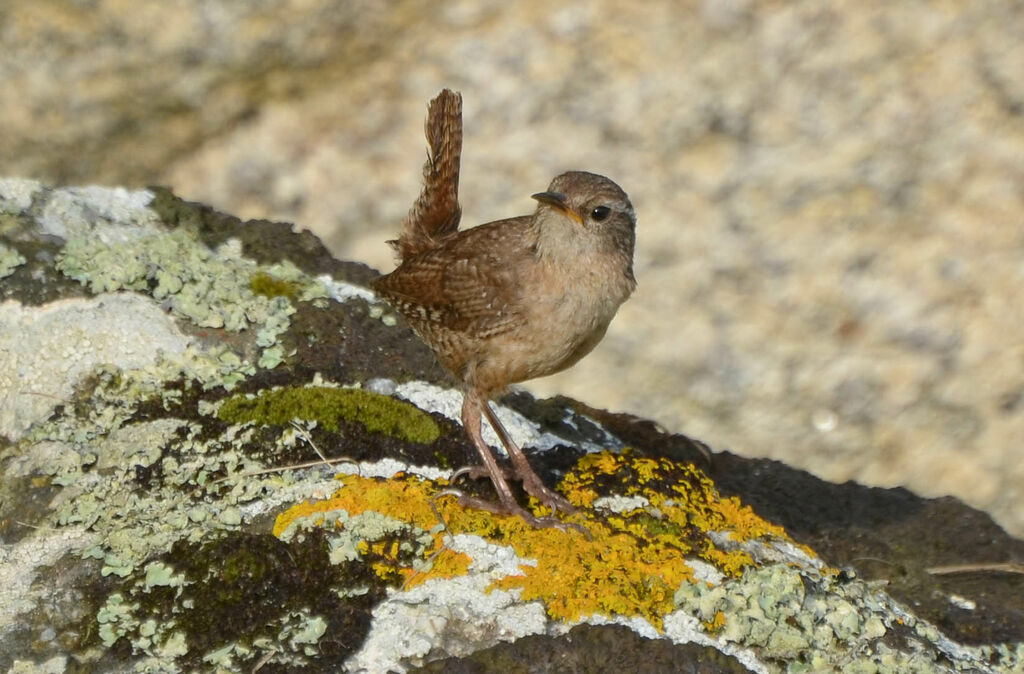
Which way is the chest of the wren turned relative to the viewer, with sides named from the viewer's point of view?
facing the viewer and to the right of the viewer

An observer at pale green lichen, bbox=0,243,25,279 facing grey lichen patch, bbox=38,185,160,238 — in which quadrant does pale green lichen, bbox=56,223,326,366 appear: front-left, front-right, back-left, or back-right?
front-right

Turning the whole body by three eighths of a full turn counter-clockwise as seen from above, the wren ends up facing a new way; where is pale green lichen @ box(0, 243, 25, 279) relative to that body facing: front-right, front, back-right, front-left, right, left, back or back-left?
left

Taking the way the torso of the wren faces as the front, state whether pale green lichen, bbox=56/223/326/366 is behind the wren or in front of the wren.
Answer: behind

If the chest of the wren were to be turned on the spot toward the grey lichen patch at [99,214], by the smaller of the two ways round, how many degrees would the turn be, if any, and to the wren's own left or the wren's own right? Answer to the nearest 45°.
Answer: approximately 135° to the wren's own right

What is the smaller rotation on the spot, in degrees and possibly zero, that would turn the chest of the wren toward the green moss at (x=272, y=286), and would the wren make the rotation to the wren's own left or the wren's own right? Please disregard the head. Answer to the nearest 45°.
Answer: approximately 180°
